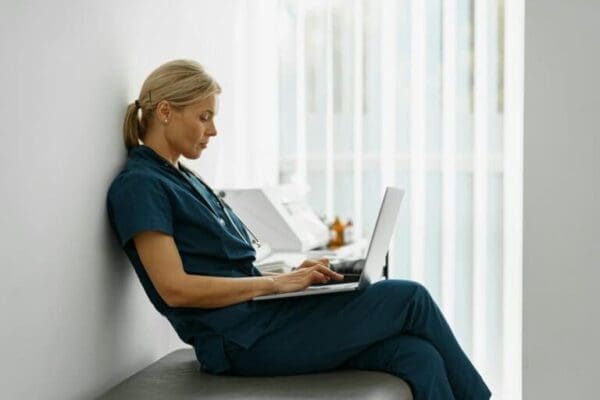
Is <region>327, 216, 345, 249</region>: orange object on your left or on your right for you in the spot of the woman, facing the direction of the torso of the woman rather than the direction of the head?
on your left

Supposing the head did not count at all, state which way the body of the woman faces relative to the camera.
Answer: to the viewer's right

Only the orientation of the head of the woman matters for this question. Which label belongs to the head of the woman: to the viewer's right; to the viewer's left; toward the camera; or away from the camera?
to the viewer's right
